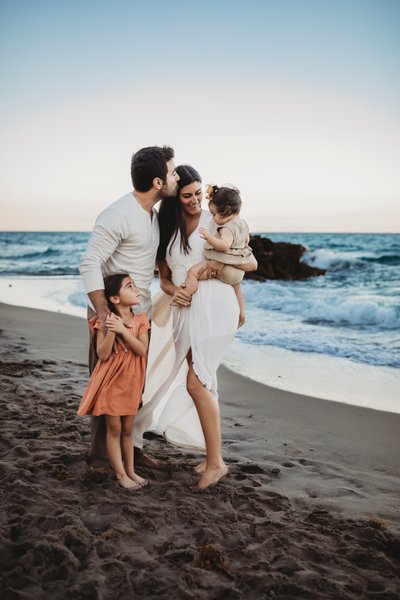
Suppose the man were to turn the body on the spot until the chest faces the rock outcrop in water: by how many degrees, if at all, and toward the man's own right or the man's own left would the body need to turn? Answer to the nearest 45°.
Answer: approximately 135° to the man's own left

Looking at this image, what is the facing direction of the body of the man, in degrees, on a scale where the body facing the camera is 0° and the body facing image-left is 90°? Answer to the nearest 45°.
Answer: approximately 315°

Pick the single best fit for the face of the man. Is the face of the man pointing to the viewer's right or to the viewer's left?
to the viewer's right

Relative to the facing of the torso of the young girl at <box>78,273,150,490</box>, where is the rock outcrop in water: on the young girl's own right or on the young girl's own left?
on the young girl's own left
